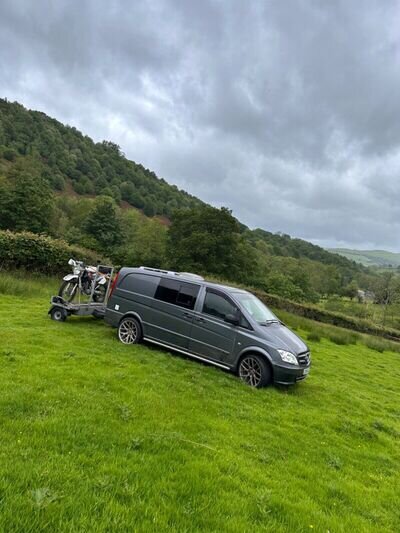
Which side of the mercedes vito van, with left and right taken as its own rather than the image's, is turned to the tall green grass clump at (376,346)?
left

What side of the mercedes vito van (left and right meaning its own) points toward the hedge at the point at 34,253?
back

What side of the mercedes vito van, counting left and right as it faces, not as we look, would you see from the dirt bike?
back

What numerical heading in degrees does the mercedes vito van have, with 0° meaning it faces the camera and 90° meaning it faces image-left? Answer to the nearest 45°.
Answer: approximately 315°

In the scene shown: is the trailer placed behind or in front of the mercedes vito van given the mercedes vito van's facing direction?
behind

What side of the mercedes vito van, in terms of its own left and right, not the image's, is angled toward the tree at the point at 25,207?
back
